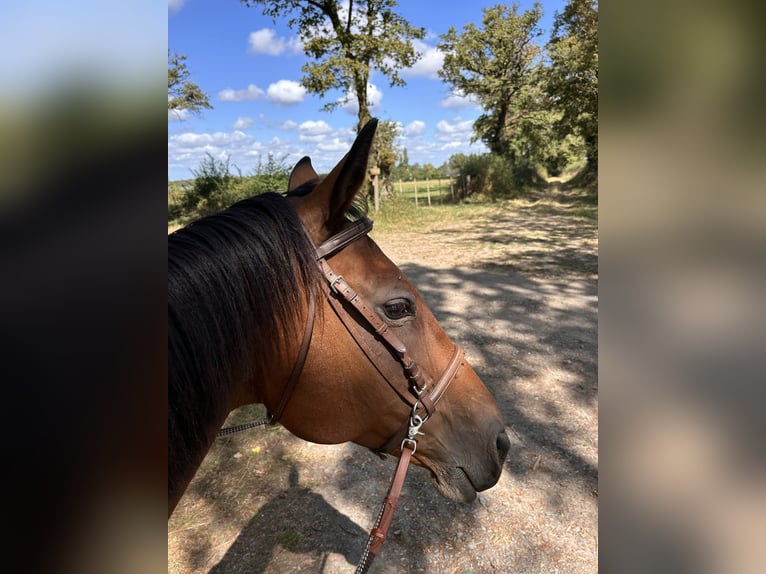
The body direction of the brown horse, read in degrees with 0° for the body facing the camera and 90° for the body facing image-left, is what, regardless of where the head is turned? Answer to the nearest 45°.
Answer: approximately 270°
